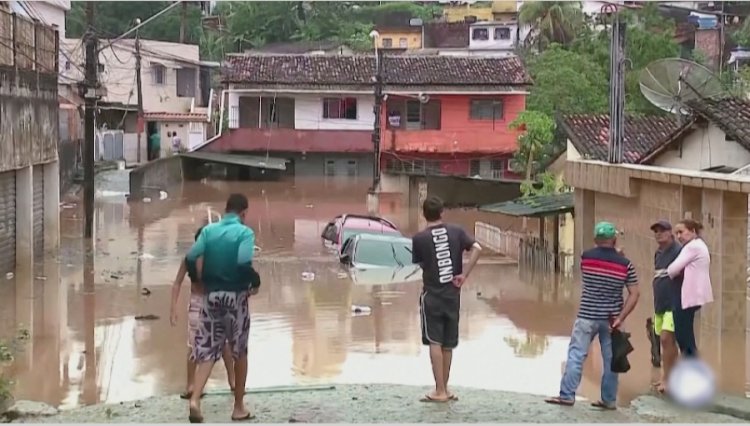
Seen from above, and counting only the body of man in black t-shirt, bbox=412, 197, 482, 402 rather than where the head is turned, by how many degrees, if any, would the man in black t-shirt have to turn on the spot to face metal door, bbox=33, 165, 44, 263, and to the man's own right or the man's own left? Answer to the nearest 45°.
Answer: approximately 45° to the man's own left

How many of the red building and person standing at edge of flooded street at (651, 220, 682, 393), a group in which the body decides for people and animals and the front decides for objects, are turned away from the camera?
0

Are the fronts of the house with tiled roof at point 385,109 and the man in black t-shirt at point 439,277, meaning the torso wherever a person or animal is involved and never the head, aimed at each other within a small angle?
yes

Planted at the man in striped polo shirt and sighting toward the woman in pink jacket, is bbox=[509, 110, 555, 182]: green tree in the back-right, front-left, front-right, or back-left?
front-left

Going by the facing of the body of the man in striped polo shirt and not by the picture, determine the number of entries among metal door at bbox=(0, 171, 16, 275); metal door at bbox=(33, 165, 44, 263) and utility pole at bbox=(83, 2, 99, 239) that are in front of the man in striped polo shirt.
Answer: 3

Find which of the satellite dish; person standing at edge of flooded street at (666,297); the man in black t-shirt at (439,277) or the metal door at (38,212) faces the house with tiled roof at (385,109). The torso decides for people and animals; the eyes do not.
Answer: the man in black t-shirt

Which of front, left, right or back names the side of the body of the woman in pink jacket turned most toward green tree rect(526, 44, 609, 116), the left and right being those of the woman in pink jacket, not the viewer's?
right

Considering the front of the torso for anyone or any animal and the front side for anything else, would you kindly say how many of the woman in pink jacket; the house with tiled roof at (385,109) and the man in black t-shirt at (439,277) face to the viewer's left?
1

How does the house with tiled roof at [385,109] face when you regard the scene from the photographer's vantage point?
facing the viewer

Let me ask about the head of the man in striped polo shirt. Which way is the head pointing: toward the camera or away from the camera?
away from the camera

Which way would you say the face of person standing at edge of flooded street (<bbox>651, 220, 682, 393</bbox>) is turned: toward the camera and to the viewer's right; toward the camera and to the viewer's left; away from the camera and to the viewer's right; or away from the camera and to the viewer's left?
toward the camera and to the viewer's left

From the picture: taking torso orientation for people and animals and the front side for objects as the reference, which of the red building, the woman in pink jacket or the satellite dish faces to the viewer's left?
the woman in pink jacket

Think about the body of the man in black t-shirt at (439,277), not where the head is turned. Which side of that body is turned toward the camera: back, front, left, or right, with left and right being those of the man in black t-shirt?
back

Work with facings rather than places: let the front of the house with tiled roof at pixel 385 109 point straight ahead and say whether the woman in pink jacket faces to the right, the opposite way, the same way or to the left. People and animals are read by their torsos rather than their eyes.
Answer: to the right

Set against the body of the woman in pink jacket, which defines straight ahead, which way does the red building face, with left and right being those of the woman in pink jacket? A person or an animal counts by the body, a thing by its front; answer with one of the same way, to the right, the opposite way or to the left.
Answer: to the left

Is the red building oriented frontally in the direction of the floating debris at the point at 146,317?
yes

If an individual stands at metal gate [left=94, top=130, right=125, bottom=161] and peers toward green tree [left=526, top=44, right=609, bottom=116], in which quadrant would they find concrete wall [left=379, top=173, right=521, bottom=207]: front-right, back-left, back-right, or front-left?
front-right

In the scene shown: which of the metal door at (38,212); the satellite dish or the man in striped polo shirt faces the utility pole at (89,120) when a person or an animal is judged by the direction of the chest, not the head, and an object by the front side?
the man in striped polo shirt

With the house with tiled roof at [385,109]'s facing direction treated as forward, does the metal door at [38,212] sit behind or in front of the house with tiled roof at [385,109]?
in front

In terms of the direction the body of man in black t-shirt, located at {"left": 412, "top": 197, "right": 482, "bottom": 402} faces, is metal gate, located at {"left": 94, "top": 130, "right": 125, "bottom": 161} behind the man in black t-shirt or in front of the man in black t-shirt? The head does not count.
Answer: in front
